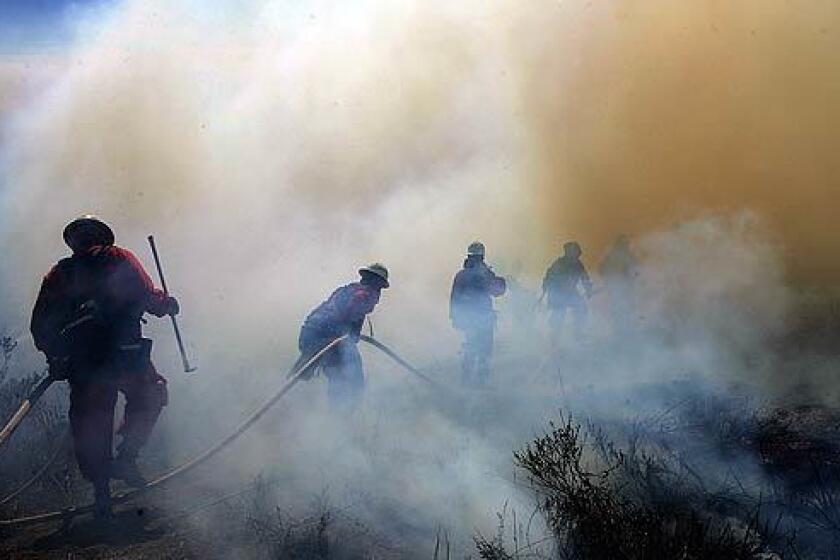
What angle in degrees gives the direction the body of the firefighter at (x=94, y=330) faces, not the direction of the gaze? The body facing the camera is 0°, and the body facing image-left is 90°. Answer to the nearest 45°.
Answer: approximately 225°

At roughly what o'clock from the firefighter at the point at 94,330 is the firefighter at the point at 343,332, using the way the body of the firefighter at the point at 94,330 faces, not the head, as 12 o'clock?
the firefighter at the point at 343,332 is roughly at 1 o'clock from the firefighter at the point at 94,330.
